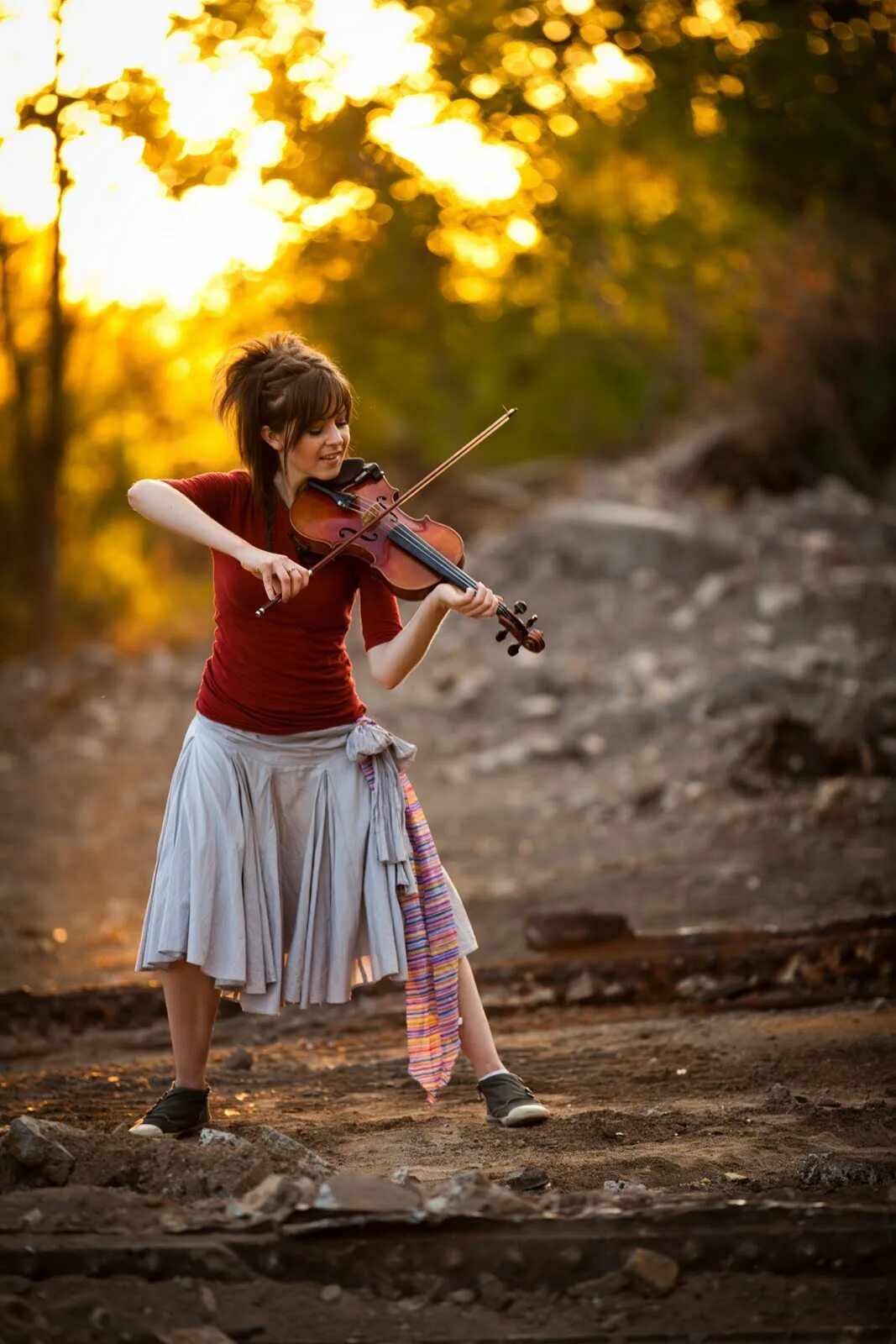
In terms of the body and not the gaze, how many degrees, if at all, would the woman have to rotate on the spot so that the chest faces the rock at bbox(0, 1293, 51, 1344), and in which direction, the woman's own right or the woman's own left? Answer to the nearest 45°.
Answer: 0° — they already face it

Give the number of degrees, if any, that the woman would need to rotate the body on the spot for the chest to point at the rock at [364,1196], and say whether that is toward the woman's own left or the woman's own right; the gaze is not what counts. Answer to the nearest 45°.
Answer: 0° — they already face it

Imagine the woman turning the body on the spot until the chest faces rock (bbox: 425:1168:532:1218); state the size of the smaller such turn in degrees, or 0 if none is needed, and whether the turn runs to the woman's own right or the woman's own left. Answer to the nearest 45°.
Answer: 0° — they already face it

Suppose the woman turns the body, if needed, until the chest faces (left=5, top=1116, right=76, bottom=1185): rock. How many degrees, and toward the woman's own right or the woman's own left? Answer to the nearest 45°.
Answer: approximately 45° to the woman's own right

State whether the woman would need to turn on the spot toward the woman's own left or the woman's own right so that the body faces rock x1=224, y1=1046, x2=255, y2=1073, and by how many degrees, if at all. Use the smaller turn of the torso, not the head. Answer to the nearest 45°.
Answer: approximately 180°

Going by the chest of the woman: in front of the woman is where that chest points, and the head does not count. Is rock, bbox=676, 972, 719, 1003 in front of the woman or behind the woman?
behind

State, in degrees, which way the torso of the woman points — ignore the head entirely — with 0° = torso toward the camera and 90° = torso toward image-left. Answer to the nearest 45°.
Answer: approximately 0°

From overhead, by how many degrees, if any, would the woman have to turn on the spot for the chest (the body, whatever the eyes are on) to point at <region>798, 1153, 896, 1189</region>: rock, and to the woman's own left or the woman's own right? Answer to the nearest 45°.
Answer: approximately 45° to the woman's own left

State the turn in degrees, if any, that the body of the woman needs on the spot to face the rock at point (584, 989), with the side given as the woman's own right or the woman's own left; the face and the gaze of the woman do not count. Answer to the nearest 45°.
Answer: approximately 135° to the woman's own left

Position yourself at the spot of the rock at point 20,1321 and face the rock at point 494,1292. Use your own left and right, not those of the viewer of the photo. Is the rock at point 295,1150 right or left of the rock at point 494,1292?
left

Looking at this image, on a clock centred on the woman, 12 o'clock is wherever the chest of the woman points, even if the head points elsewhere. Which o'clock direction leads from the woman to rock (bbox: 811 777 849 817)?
The rock is roughly at 7 o'clock from the woman.
